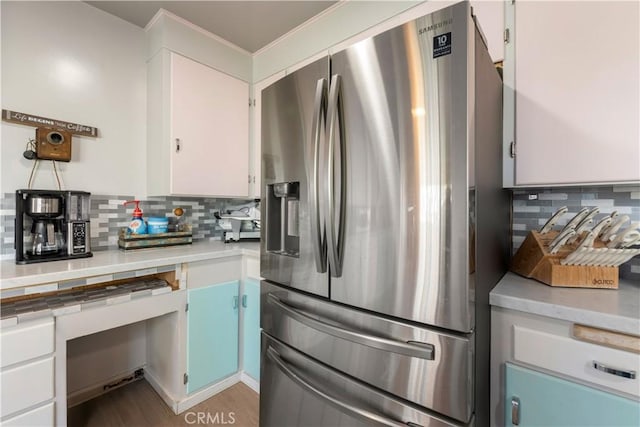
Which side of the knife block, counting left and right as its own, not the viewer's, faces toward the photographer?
front

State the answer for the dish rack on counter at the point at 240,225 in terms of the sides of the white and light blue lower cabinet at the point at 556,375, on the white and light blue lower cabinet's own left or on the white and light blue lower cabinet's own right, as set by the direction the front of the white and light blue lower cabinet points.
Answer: on the white and light blue lower cabinet's own right

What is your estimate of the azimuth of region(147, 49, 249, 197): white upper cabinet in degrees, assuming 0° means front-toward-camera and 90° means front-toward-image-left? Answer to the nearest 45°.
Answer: approximately 315°

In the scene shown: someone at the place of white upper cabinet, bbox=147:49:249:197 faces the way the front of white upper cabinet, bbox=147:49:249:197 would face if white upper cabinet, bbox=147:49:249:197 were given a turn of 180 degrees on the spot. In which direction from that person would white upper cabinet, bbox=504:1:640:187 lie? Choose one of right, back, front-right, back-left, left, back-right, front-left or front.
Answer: back

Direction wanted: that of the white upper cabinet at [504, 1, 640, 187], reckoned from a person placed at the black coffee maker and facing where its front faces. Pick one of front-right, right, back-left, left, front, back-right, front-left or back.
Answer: front

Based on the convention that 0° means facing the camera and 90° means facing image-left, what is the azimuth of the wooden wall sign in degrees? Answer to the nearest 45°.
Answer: approximately 315°

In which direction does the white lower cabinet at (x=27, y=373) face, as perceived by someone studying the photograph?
facing the viewer and to the right of the viewer
